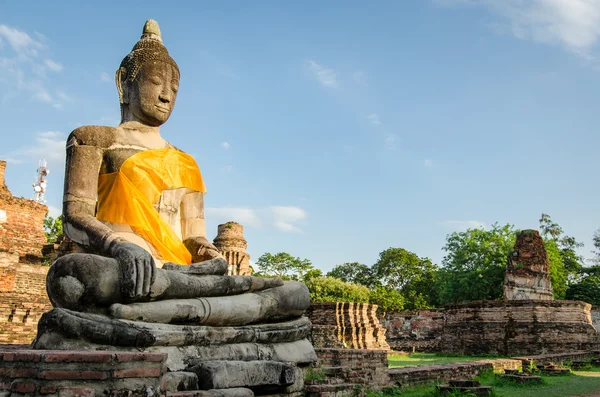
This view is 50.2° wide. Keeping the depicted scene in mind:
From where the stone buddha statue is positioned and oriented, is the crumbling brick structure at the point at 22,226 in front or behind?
behind

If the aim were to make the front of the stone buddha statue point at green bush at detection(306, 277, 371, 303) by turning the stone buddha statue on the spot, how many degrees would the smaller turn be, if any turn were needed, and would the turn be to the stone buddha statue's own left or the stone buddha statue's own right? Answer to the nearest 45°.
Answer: approximately 135° to the stone buddha statue's own left

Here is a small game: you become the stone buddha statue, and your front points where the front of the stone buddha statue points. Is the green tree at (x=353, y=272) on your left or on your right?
on your left

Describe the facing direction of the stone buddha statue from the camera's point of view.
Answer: facing the viewer and to the right of the viewer

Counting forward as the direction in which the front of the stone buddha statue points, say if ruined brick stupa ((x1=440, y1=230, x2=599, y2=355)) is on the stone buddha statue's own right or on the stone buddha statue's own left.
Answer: on the stone buddha statue's own left

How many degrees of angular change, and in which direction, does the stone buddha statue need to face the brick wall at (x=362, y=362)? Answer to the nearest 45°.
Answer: approximately 90° to its left

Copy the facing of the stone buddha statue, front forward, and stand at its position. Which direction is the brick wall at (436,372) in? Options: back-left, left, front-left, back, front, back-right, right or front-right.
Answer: left

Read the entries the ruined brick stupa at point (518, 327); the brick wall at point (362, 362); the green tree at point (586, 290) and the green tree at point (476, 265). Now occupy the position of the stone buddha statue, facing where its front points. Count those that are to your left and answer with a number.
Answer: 4

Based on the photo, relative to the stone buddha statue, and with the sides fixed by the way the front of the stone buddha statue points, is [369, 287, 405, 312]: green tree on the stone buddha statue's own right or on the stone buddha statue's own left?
on the stone buddha statue's own left

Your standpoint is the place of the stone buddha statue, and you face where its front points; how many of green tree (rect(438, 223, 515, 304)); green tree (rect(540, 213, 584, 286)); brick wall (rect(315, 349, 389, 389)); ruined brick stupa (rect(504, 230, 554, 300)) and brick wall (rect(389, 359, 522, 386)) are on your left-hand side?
5

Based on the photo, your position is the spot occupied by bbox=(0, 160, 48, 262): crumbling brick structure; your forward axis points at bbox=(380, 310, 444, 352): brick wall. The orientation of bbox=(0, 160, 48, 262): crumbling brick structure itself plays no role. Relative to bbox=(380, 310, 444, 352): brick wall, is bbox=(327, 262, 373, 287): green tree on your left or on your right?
left

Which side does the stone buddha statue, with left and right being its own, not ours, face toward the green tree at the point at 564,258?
left

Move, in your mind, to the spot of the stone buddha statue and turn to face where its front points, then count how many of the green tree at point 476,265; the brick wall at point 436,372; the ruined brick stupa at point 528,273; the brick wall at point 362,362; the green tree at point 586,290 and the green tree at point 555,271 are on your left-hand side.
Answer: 6

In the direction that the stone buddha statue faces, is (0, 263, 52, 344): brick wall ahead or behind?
behind

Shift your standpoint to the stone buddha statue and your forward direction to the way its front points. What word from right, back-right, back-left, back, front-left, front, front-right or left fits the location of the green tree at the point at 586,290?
left

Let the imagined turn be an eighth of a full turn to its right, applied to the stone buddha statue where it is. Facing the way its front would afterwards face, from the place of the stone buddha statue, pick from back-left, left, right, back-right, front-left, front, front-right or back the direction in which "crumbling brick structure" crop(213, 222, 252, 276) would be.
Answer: back
